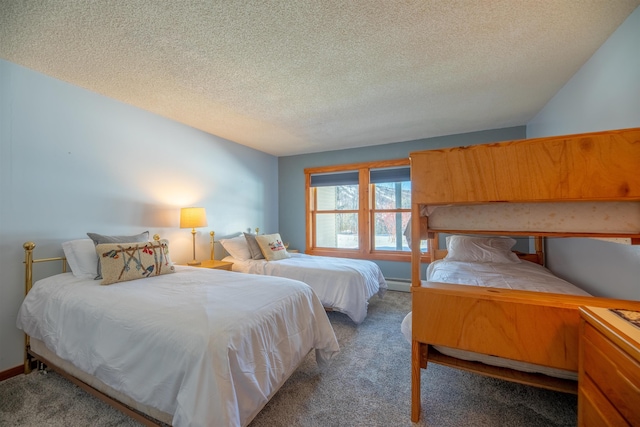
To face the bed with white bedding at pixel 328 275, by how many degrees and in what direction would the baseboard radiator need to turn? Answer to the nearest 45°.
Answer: approximately 45° to its right

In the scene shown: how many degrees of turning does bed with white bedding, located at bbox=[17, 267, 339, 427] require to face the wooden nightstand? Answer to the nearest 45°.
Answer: approximately 135° to its left

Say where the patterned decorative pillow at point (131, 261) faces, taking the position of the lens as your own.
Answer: facing the viewer and to the right of the viewer

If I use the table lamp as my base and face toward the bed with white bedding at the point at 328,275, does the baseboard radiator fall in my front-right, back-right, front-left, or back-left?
front-left

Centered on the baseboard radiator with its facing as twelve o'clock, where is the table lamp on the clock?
The table lamp is roughly at 2 o'clock from the baseboard radiator.

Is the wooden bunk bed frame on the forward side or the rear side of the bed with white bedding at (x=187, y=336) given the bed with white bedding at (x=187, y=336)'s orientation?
on the forward side

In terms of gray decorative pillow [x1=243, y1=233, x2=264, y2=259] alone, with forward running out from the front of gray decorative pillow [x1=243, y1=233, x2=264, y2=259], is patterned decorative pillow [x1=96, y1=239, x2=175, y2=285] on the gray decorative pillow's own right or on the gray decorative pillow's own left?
on the gray decorative pillow's own right

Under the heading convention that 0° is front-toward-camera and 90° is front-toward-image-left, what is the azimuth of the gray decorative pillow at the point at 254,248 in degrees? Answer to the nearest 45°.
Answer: approximately 315°

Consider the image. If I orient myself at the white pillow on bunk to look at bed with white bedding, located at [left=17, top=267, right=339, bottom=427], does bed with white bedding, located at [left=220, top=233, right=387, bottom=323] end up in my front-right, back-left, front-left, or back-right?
front-right

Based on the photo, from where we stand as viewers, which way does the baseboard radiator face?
facing the viewer

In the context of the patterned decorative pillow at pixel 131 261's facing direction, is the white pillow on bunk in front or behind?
in front

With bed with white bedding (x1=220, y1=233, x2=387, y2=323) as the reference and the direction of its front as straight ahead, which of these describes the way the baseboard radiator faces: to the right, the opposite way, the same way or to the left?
to the right

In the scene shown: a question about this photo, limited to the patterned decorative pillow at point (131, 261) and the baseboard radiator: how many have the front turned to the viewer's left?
0

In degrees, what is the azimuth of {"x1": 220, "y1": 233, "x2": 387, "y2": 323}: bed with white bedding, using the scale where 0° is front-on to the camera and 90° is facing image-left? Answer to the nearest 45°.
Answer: approximately 315°
